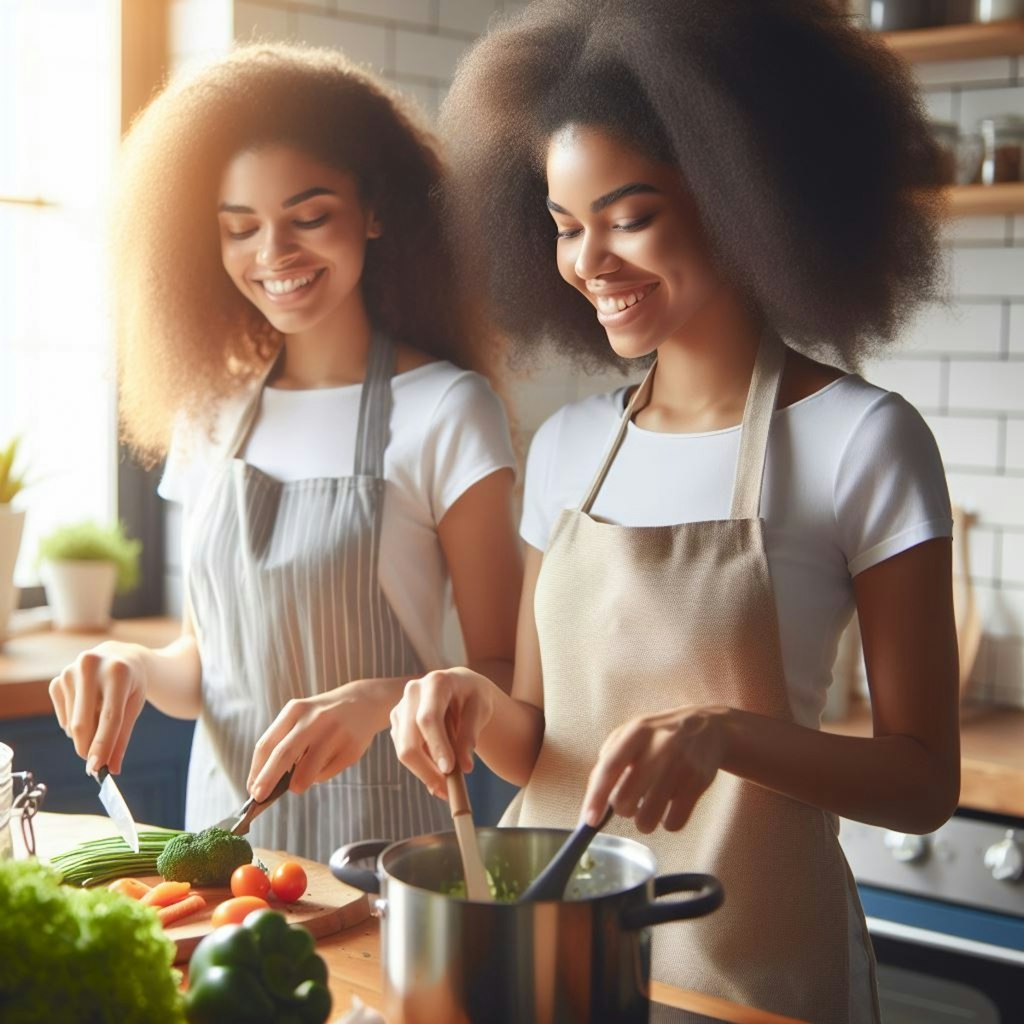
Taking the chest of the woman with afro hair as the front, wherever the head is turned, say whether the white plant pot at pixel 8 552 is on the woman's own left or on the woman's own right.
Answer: on the woman's own right

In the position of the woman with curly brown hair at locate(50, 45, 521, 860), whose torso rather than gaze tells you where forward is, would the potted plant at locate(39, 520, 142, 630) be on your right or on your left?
on your right

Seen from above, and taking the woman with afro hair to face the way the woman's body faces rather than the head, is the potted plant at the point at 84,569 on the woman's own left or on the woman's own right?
on the woman's own right

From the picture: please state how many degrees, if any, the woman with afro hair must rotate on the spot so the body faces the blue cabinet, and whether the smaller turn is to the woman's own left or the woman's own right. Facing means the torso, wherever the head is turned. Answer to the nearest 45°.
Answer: approximately 90° to the woman's own right

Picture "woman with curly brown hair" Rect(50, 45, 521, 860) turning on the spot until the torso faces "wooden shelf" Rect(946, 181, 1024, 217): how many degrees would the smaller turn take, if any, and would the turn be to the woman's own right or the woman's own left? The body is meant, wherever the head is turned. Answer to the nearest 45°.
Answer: approximately 180°
